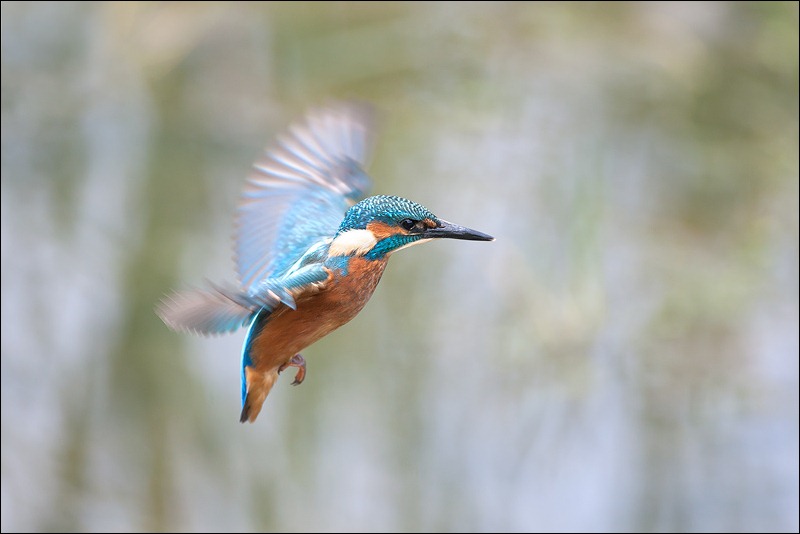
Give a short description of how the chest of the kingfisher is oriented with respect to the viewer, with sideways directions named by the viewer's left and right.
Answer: facing to the right of the viewer
